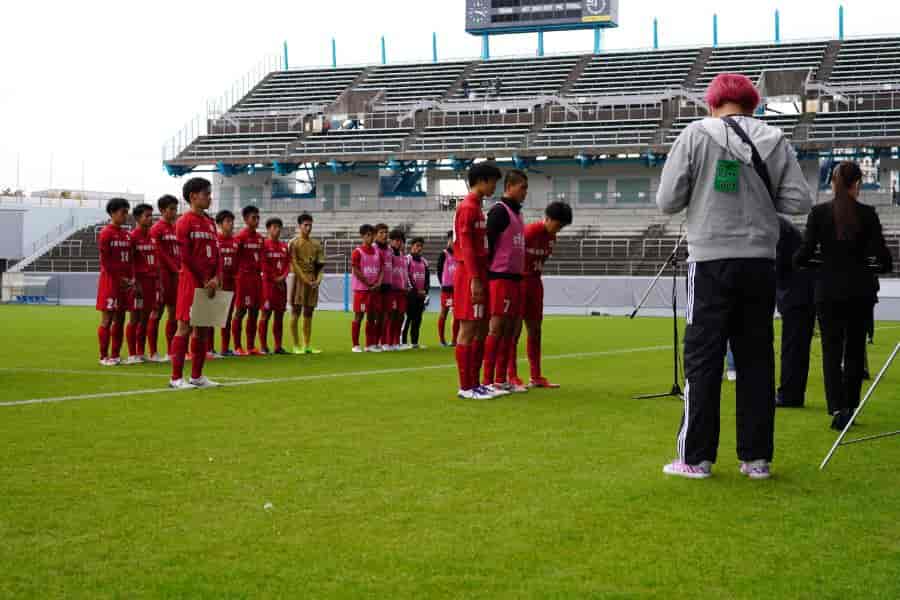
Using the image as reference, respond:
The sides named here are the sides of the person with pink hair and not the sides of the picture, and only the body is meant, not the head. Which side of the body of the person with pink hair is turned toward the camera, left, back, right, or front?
back

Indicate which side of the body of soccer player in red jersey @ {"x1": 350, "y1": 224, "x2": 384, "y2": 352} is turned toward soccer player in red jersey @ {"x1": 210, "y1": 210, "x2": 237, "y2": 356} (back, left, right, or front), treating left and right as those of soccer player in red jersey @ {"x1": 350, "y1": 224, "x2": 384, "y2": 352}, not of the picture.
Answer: right

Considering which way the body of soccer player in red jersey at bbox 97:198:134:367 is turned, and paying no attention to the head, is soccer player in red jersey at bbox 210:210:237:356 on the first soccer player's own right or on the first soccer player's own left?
on the first soccer player's own left

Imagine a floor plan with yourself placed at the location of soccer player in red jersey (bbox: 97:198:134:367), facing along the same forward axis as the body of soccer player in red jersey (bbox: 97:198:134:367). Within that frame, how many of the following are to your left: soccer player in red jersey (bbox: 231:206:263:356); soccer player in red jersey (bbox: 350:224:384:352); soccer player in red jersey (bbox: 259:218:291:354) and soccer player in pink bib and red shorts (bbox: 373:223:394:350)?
4

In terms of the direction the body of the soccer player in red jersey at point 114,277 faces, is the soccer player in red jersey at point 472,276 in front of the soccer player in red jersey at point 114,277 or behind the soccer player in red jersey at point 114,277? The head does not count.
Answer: in front

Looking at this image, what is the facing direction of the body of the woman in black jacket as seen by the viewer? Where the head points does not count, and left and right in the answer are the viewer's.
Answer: facing away from the viewer

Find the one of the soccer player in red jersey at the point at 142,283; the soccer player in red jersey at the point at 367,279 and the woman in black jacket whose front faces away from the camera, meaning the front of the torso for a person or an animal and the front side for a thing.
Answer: the woman in black jacket

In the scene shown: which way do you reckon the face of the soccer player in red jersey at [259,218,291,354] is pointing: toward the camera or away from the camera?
toward the camera

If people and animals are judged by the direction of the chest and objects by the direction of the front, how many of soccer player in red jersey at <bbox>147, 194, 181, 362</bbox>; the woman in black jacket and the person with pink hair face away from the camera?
2

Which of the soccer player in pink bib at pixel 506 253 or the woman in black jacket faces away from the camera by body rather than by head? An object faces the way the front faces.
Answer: the woman in black jacket

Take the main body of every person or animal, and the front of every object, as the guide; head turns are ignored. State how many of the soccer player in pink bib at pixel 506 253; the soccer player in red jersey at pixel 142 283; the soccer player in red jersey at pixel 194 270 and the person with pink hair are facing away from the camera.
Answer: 1

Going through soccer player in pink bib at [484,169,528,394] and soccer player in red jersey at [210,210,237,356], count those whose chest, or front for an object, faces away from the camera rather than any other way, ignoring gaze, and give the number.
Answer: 0

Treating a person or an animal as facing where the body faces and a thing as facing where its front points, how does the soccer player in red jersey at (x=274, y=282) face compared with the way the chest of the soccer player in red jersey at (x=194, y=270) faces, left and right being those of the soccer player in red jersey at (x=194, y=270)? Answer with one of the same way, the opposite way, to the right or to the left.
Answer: the same way

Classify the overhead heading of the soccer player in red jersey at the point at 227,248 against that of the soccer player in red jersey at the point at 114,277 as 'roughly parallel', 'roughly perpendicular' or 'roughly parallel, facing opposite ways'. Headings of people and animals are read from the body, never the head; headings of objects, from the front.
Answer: roughly parallel

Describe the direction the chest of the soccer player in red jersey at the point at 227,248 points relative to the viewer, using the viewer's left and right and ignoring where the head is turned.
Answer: facing the viewer and to the right of the viewer
